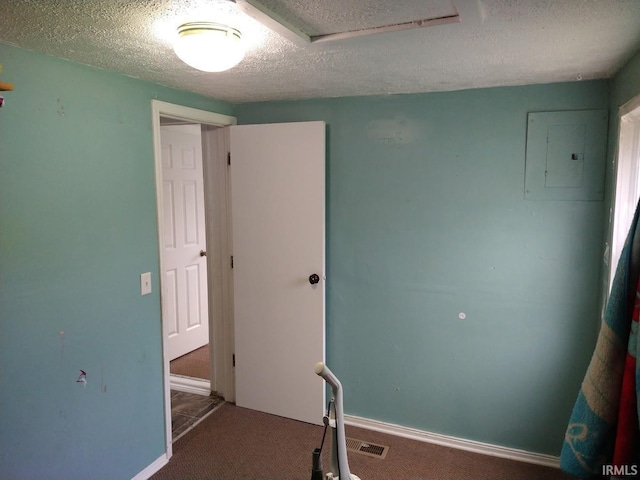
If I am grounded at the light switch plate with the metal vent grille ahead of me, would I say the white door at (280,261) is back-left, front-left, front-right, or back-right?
front-left

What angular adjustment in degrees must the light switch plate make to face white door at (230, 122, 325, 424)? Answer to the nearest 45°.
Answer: approximately 45° to its left

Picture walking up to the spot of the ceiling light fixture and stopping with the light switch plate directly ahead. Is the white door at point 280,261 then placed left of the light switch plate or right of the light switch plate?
right

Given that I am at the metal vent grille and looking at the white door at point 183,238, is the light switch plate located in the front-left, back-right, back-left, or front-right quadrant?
front-left

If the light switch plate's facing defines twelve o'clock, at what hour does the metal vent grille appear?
The metal vent grille is roughly at 11 o'clock from the light switch plate.

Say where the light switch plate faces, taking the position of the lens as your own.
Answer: facing the viewer and to the right of the viewer

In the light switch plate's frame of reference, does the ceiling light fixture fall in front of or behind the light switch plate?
in front

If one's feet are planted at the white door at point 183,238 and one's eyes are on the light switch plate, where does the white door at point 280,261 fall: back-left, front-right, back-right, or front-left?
front-left

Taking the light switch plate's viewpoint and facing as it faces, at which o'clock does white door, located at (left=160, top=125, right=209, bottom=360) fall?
The white door is roughly at 8 o'clock from the light switch plate.
